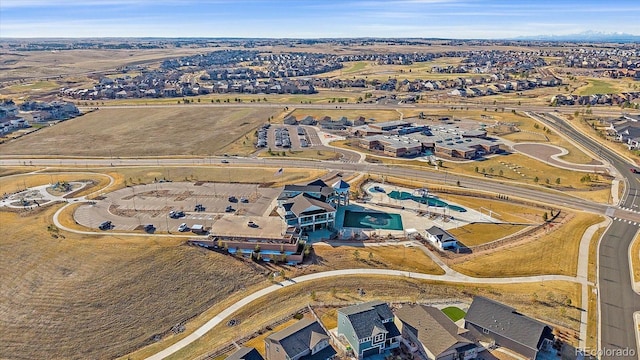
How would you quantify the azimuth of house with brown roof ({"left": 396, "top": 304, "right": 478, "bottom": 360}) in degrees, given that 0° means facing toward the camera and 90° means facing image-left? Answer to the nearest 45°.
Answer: approximately 315°

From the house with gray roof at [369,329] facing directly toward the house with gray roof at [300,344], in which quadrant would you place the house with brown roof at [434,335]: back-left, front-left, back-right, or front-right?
back-left

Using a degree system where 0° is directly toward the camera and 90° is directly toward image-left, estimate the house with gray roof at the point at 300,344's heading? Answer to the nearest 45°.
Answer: approximately 315°

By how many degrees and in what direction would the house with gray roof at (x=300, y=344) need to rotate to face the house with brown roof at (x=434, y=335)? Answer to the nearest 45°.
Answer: approximately 45° to its left

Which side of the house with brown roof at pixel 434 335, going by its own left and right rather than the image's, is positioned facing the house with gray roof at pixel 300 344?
right

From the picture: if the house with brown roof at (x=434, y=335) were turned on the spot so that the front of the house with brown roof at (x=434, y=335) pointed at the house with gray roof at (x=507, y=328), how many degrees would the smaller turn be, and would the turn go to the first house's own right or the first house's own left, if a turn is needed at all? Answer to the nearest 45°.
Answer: approximately 90° to the first house's own left

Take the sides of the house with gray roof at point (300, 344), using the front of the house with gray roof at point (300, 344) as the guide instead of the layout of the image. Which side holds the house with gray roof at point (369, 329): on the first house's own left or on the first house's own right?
on the first house's own left

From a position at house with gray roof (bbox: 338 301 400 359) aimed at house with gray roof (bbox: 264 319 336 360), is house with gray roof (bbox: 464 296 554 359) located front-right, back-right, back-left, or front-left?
back-left

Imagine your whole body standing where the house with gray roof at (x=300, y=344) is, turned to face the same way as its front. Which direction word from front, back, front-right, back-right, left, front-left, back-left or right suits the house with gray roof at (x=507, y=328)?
front-left
